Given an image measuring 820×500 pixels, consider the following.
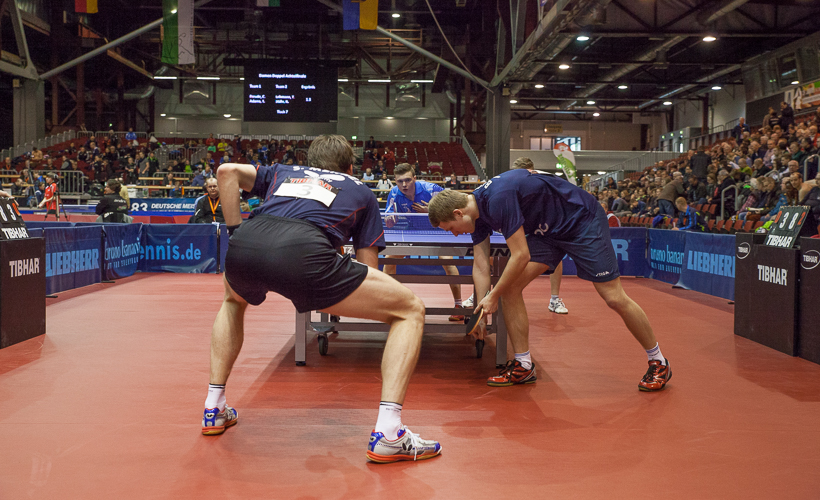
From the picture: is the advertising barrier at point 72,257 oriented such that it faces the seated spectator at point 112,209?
no

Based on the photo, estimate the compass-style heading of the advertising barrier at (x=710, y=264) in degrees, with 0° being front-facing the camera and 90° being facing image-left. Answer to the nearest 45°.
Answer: approximately 45°

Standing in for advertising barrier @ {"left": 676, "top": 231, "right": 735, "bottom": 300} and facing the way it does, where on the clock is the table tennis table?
The table tennis table is roughly at 11 o'clock from the advertising barrier.

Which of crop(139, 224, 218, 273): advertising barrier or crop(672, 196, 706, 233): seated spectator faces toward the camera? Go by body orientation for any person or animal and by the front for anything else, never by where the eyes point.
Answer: the advertising barrier

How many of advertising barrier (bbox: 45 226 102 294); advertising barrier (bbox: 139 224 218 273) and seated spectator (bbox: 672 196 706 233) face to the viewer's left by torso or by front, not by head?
1

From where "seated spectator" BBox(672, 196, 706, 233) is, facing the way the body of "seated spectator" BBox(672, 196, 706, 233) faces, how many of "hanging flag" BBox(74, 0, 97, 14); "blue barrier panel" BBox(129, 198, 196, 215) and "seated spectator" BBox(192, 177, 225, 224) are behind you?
0

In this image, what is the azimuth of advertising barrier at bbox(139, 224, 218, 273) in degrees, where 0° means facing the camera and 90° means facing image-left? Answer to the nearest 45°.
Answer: approximately 0°

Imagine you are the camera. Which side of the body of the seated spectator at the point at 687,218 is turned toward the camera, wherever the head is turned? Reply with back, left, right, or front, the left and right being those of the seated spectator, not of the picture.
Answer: left

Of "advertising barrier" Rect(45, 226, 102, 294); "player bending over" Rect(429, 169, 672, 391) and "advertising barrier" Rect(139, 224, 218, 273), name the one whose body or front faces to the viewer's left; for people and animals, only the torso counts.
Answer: the player bending over

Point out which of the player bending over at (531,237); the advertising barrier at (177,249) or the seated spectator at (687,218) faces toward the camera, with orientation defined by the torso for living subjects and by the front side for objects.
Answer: the advertising barrier

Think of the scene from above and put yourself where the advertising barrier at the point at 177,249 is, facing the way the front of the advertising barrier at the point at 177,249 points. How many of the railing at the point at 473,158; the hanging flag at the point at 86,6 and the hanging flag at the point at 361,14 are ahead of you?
0

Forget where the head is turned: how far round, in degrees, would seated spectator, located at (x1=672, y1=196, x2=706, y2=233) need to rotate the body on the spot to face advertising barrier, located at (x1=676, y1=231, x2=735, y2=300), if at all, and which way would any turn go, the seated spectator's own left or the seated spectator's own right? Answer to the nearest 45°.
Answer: approximately 90° to the seated spectator's own left

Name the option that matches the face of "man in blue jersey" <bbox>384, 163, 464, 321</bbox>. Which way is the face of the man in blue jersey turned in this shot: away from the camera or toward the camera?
toward the camera

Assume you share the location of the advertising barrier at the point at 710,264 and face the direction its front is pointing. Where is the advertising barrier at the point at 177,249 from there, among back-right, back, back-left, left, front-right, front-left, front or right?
front-right

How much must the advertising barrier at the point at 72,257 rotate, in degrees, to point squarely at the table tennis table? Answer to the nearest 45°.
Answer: approximately 45° to its right

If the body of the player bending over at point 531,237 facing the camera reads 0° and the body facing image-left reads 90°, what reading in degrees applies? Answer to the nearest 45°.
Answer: approximately 90°

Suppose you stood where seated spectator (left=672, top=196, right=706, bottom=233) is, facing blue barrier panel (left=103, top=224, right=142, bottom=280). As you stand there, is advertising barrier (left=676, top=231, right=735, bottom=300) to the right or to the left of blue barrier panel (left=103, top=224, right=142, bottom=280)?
left

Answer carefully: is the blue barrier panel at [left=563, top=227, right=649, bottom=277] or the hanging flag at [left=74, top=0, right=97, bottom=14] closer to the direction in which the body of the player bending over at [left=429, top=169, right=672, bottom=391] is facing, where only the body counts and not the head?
the hanging flag
